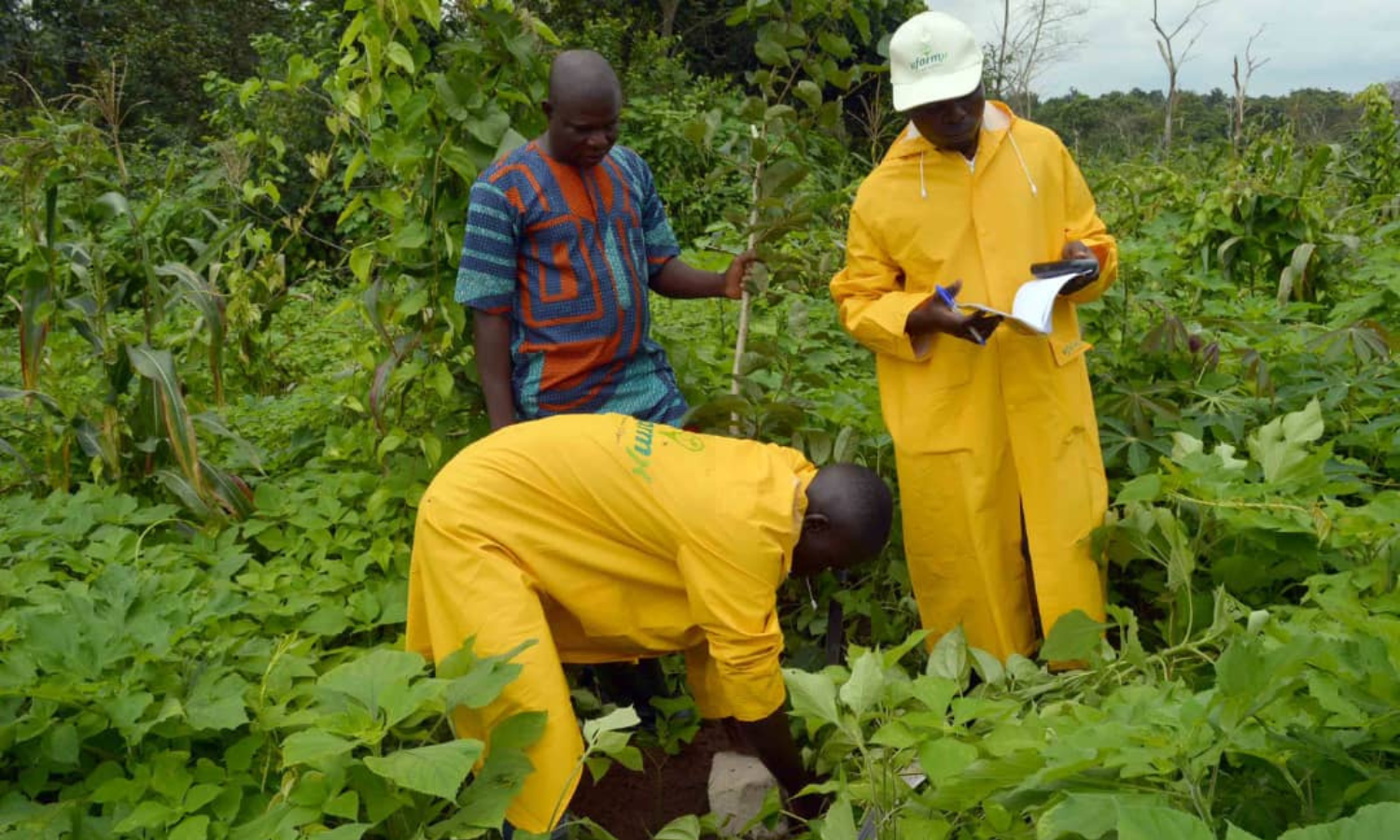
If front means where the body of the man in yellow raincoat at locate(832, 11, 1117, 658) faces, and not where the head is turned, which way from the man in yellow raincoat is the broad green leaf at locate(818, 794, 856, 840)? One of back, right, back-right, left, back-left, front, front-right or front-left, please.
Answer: front

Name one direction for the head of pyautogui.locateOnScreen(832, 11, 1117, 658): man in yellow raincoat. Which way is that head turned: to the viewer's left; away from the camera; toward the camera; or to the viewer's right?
toward the camera

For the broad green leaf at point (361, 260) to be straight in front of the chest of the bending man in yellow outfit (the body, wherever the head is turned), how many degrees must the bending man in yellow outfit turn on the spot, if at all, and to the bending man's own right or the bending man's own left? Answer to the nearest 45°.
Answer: approximately 135° to the bending man's own left

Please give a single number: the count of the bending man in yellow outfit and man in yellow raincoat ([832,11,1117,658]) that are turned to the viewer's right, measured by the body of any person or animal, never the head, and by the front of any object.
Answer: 1

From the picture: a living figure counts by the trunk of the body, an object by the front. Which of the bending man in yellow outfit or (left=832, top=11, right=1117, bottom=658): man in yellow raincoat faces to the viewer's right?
the bending man in yellow outfit

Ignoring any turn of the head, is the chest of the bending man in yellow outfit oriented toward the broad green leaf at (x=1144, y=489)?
yes

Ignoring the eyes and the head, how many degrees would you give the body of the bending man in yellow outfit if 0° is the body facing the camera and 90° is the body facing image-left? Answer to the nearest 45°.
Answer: approximately 270°

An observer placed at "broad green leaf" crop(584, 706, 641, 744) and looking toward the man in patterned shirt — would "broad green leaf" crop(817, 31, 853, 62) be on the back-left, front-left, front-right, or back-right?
front-right

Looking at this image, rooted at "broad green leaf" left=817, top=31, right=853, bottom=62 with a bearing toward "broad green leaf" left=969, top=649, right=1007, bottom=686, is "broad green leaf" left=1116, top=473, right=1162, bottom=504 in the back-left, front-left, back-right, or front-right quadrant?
front-left

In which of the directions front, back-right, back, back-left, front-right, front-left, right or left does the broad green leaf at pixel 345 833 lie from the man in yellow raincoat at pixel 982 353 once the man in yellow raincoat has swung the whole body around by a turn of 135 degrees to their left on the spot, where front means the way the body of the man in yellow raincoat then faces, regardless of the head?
back

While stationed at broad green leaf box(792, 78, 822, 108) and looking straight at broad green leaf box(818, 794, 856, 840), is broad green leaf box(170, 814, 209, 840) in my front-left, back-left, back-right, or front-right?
front-right

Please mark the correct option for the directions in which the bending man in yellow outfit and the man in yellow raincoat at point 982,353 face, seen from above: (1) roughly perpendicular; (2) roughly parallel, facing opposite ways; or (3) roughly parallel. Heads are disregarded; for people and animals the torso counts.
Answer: roughly perpendicular

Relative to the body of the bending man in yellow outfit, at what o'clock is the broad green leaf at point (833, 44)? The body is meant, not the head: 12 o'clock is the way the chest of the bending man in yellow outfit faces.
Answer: The broad green leaf is roughly at 10 o'clock from the bending man in yellow outfit.

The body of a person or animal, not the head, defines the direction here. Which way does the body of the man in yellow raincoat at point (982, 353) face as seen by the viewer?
toward the camera

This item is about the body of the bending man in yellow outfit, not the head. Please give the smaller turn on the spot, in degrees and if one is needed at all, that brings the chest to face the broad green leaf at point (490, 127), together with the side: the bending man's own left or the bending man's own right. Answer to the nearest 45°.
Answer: approximately 90° to the bending man's own left

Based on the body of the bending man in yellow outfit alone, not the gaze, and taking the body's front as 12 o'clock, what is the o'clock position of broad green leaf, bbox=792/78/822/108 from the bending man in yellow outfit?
The broad green leaf is roughly at 10 o'clock from the bending man in yellow outfit.
